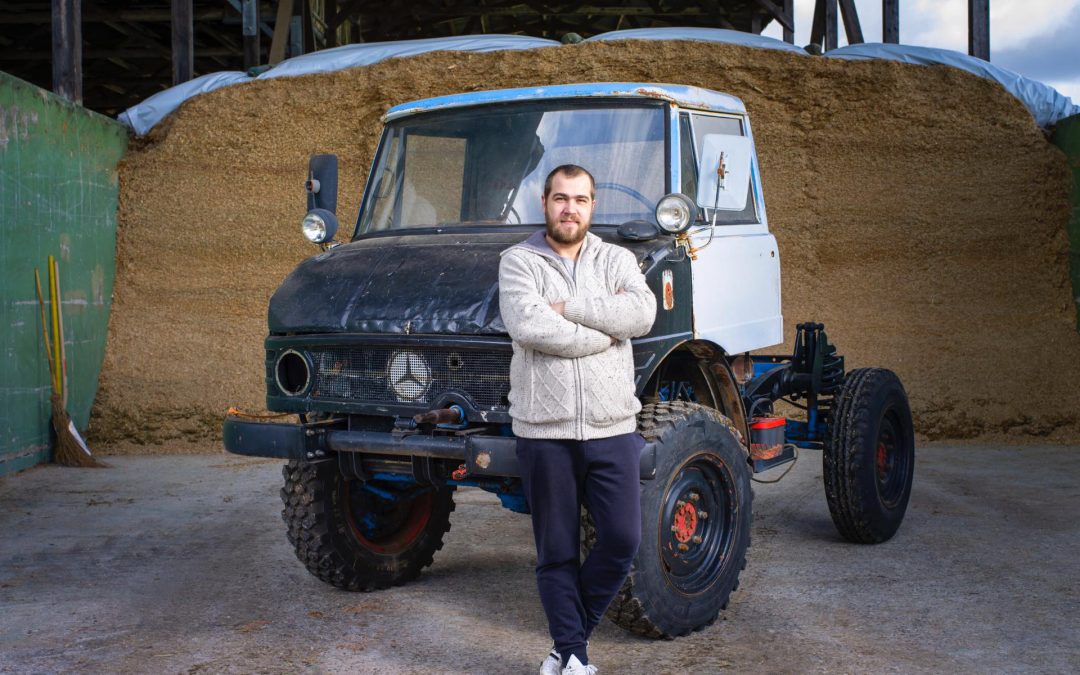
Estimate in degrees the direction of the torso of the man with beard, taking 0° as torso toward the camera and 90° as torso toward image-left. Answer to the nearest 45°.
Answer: approximately 0°

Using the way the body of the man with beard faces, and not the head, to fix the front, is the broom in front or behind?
behind

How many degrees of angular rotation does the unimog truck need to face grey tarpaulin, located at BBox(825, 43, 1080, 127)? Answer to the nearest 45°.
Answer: approximately 180°

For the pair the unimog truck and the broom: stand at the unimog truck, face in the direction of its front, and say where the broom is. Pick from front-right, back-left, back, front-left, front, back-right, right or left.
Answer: right

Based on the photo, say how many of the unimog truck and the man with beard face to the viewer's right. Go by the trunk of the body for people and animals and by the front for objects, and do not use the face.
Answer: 0

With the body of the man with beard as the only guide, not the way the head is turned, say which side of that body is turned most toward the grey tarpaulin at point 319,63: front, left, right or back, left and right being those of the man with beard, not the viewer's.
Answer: back

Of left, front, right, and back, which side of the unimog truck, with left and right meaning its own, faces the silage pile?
back

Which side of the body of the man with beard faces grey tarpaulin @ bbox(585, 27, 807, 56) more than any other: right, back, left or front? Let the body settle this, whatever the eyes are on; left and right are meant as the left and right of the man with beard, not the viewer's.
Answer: back

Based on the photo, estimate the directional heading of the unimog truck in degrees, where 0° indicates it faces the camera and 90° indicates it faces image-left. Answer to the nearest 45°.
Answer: approximately 45°

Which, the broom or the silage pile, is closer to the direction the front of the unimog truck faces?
the broom
